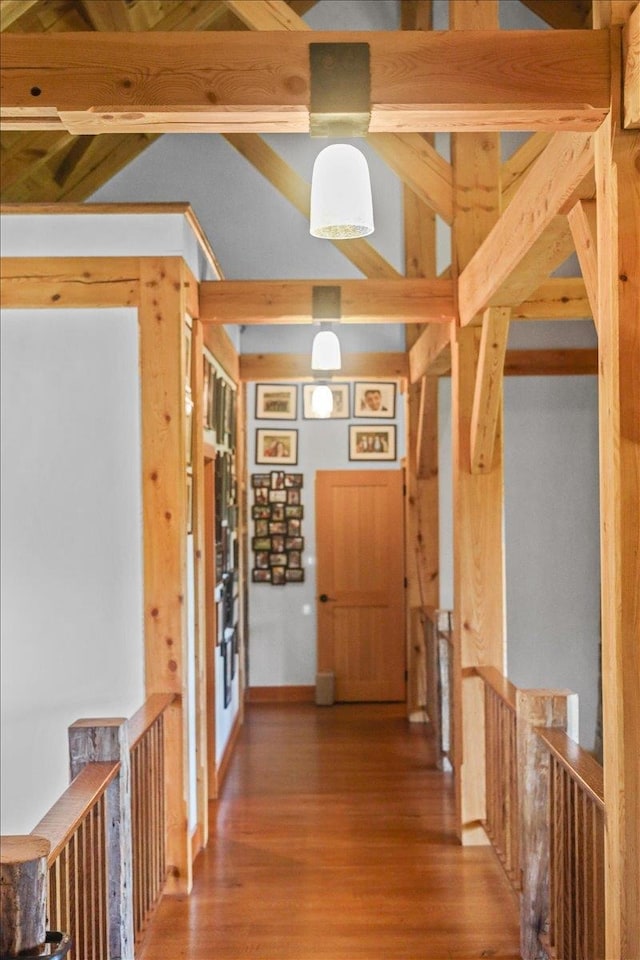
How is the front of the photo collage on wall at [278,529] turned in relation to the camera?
facing the viewer

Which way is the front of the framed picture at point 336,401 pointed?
toward the camera

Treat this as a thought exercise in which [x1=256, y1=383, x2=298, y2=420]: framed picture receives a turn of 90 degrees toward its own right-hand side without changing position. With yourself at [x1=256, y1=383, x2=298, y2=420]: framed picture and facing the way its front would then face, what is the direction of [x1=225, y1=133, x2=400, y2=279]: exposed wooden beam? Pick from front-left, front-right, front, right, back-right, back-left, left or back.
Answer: left

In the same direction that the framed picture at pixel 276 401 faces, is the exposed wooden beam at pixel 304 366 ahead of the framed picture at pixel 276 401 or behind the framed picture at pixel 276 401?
ahead

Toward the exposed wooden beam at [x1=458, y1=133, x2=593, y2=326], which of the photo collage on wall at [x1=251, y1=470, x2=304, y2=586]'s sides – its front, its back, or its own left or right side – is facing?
front

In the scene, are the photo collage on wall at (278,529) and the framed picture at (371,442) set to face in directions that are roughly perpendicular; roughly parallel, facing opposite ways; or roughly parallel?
roughly parallel

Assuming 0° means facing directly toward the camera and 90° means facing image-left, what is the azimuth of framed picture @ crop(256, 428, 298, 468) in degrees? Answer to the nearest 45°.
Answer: approximately 0°

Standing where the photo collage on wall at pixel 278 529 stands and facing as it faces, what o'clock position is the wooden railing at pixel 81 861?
The wooden railing is roughly at 12 o'clock from the photo collage on wall.

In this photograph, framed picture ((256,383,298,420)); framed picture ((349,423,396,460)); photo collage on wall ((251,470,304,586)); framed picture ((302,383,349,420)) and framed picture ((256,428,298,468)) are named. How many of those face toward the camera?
5

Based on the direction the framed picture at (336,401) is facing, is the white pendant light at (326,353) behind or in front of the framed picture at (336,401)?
in front

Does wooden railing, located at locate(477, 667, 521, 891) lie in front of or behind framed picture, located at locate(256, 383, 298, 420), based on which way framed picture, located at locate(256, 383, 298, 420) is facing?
in front

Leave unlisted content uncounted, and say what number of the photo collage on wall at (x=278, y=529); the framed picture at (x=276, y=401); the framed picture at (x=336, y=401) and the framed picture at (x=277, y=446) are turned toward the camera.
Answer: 4

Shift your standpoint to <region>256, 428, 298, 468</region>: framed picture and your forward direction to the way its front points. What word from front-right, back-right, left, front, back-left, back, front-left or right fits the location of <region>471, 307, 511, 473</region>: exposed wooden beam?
front

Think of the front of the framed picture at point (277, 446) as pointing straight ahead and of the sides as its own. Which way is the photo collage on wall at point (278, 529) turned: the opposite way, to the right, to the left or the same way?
the same way

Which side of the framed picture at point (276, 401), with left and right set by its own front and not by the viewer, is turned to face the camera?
front

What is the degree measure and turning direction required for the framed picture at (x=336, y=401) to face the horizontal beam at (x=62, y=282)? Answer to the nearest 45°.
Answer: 0° — it already faces it
